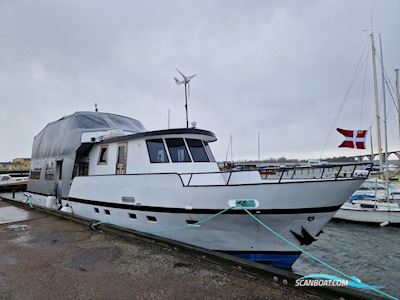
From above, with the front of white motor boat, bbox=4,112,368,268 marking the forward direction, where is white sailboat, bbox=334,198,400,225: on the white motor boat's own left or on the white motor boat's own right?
on the white motor boat's own left

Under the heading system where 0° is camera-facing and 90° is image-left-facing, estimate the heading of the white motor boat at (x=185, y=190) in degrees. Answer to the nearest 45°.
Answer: approximately 315°

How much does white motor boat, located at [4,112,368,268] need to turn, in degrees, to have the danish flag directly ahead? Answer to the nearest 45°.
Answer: approximately 90° to its left
